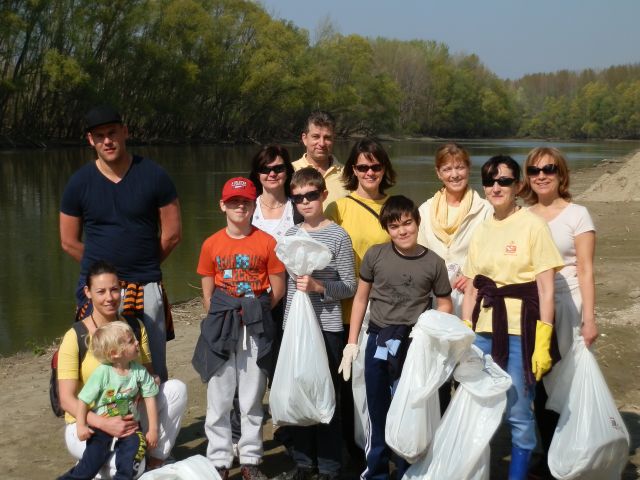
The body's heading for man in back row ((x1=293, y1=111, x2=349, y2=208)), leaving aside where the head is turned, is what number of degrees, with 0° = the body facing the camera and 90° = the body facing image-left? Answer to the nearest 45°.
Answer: approximately 0°

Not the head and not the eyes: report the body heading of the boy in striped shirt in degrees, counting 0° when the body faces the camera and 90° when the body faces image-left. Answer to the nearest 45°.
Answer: approximately 45°

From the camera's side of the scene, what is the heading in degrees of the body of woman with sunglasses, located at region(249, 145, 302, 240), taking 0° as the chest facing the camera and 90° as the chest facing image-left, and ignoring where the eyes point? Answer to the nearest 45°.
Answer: approximately 0°

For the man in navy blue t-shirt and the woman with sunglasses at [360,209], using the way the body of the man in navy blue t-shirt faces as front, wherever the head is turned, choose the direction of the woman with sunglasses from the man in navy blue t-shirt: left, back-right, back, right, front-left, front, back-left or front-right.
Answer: left
